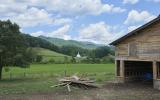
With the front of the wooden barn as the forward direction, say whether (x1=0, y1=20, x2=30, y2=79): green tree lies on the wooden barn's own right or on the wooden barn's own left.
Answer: on the wooden barn's own right

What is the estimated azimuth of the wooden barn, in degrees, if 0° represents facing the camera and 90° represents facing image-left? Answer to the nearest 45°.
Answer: approximately 0°
